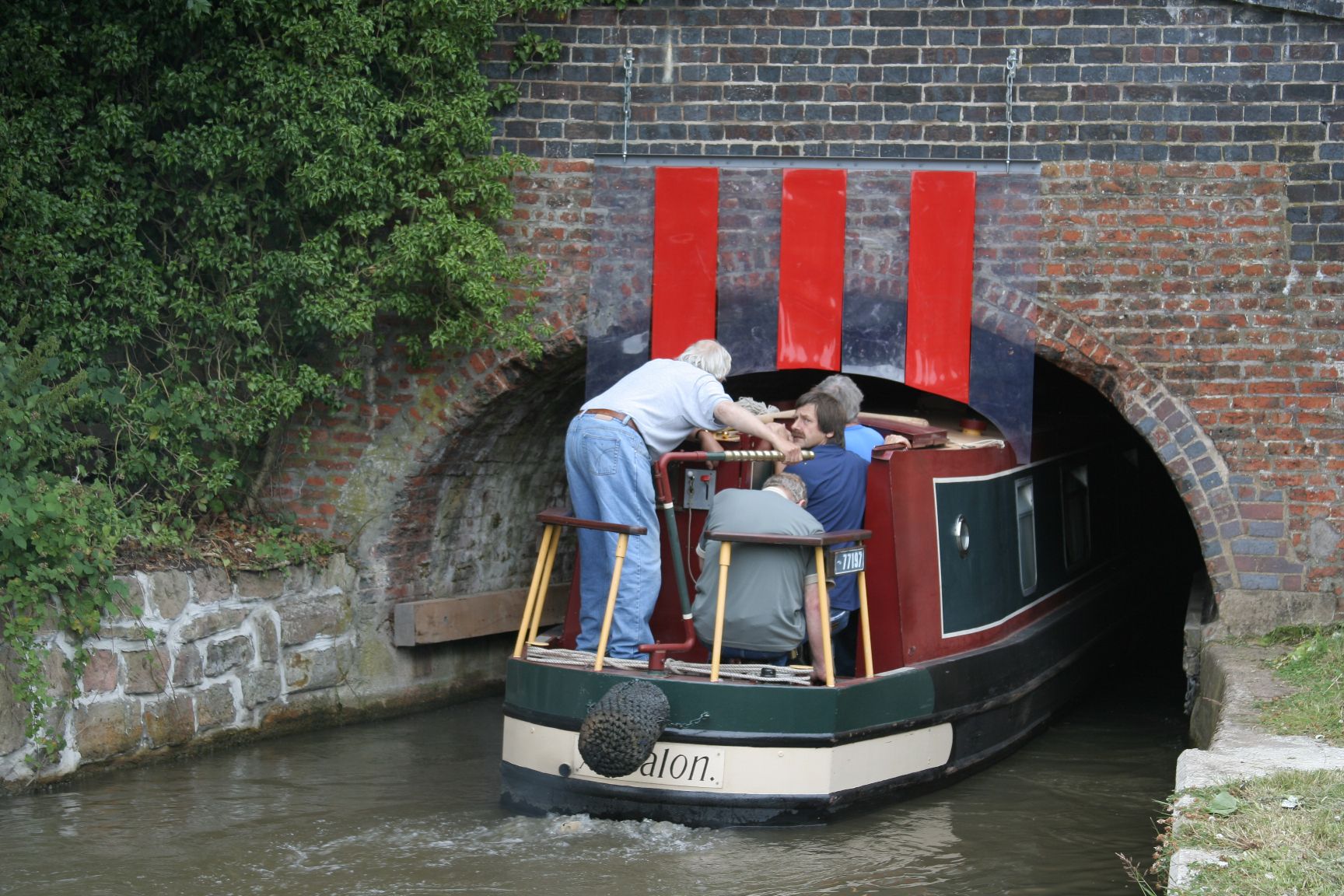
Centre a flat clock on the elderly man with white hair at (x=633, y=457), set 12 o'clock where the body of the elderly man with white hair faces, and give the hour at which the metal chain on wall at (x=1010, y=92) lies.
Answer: The metal chain on wall is roughly at 12 o'clock from the elderly man with white hair.

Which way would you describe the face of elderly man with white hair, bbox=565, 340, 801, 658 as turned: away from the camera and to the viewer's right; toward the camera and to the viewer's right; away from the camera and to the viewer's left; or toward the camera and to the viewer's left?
away from the camera and to the viewer's right

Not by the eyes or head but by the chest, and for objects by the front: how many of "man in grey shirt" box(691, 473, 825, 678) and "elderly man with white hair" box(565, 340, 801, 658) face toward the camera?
0

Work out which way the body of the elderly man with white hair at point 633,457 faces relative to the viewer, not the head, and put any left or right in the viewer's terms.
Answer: facing away from the viewer and to the right of the viewer

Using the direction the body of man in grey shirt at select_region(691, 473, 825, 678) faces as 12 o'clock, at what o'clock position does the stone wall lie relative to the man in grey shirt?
The stone wall is roughly at 10 o'clock from the man in grey shirt.

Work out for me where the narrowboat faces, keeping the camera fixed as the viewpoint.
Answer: facing away from the viewer and to the right of the viewer

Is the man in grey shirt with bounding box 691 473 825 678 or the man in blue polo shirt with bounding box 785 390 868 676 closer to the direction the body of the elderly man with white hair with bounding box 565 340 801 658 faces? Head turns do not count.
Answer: the man in blue polo shirt

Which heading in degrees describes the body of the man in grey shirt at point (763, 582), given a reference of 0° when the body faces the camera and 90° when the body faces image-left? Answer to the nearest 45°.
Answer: approximately 180°
